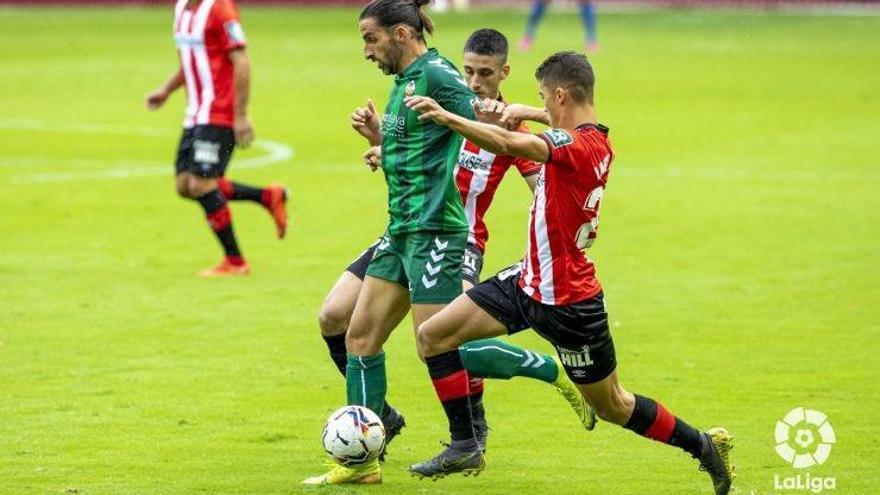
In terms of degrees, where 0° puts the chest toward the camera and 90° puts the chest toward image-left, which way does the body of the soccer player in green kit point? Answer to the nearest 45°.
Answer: approximately 90°

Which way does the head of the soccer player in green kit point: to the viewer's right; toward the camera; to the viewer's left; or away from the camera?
to the viewer's left
